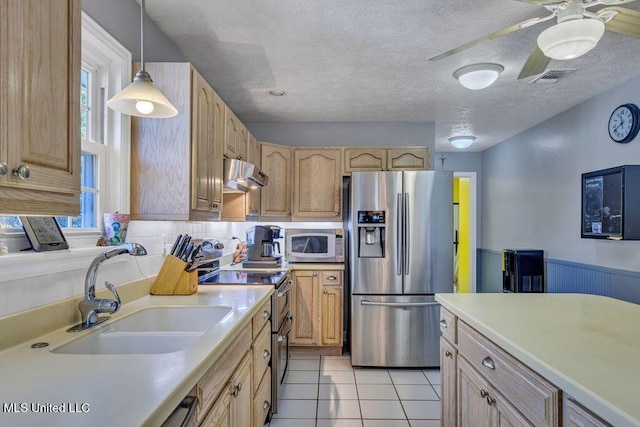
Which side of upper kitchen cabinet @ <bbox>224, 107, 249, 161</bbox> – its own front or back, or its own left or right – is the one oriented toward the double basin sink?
right

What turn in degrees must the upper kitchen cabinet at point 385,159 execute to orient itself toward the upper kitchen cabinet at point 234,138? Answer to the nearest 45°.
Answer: approximately 45° to its right

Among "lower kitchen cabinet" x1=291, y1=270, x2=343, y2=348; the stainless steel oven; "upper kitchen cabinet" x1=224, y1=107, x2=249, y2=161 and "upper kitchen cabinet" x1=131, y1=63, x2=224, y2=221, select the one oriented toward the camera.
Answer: the lower kitchen cabinet

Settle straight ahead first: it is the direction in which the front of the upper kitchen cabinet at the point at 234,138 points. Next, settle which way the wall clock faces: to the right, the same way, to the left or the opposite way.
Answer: the opposite way

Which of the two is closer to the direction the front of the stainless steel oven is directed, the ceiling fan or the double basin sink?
the ceiling fan

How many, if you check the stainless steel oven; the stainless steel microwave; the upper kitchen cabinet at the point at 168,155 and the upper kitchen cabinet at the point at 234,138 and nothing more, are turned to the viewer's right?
3

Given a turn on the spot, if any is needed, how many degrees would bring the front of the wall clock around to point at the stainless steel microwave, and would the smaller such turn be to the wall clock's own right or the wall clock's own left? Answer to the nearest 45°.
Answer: approximately 45° to the wall clock's own right

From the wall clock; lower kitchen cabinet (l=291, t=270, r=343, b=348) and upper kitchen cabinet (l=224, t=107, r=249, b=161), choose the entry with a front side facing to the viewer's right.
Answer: the upper kitchen cabinet

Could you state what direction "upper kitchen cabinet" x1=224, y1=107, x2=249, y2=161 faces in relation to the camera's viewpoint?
facing to the right of the viewer

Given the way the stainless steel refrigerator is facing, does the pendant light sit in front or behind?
in front

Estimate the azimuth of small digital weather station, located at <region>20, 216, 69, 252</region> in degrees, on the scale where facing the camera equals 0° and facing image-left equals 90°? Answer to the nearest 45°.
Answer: approximately 315°

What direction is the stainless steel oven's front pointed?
to the viewer's right
